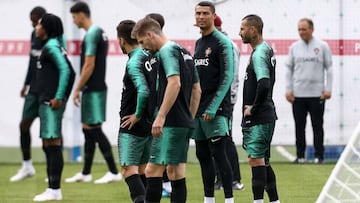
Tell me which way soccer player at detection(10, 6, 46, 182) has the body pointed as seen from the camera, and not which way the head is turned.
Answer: to the viewer's left

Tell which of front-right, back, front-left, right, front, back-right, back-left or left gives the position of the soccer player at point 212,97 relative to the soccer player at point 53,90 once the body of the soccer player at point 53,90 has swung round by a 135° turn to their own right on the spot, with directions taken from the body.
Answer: right

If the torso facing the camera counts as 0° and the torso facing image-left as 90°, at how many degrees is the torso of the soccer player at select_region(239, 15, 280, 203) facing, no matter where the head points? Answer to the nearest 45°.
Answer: approximately 90°

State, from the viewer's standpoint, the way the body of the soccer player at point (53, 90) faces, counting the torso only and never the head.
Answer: to the viewer's left

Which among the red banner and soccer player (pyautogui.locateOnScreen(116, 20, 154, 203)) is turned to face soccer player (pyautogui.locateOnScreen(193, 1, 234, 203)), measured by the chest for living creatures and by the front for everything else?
the red banner

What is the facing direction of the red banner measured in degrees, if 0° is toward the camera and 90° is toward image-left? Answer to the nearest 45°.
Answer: approximately 0°

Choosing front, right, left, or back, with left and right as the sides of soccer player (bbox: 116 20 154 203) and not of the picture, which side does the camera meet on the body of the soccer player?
left

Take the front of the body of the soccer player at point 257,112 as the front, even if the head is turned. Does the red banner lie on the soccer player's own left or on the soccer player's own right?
on the soccer player's own right

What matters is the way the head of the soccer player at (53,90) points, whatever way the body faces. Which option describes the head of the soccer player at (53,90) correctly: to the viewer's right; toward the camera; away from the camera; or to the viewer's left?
to the viewer's left
